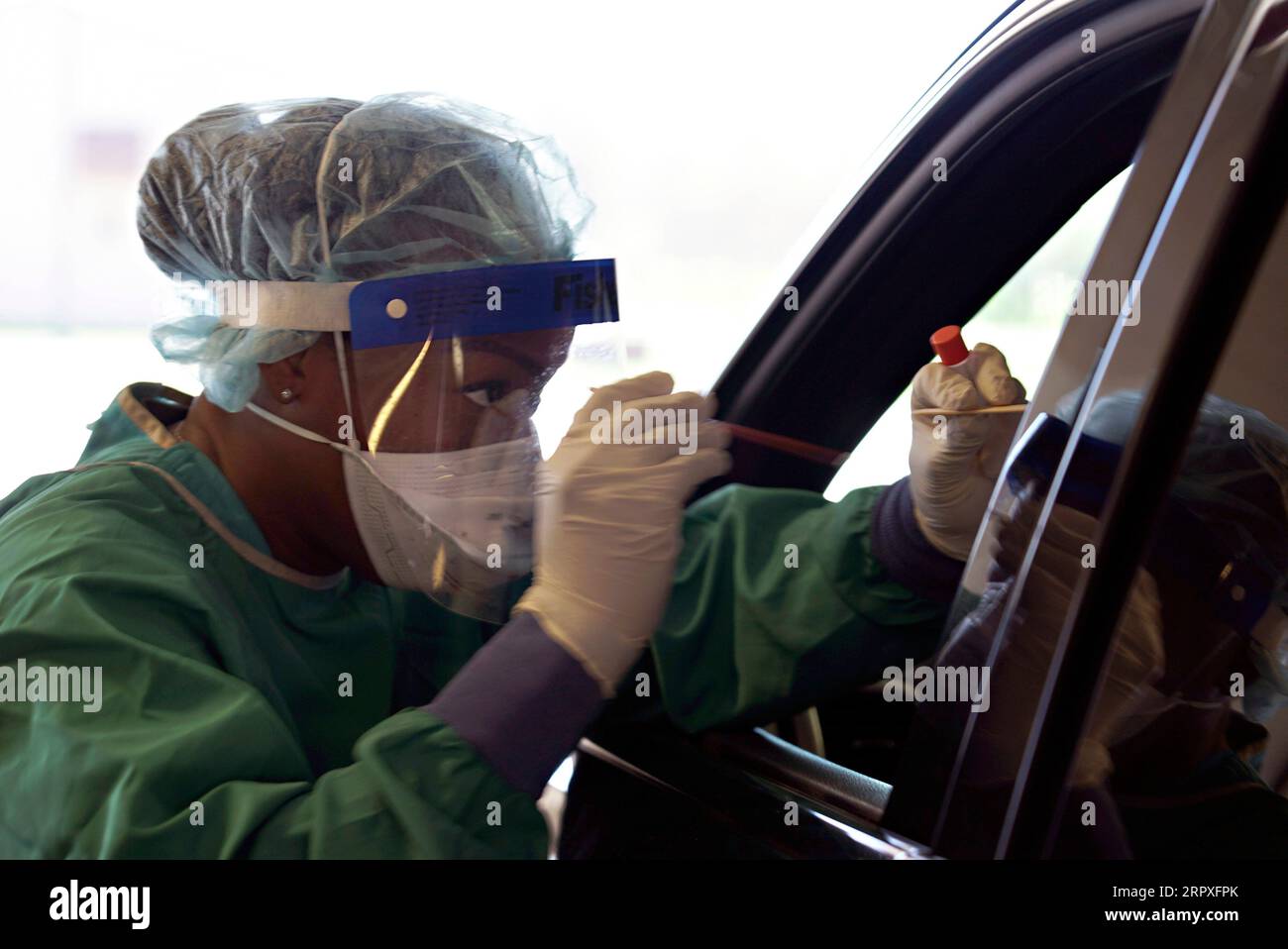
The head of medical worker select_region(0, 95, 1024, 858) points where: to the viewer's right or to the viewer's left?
to the viewer's right

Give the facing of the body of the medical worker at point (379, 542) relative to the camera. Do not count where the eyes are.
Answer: to the viewer's right
